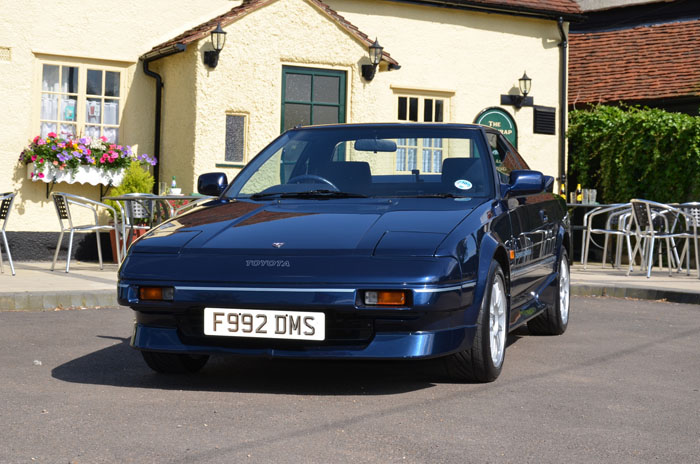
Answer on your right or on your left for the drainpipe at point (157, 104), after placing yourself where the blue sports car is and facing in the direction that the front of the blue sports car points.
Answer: on your right

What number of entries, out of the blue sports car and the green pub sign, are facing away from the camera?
0

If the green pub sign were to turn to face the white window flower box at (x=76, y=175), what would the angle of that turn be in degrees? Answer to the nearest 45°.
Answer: approximately 45° to its right

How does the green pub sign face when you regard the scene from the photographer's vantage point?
facing the viewer

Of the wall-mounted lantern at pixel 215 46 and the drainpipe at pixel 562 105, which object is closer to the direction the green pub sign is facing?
the wall-mounted lantern

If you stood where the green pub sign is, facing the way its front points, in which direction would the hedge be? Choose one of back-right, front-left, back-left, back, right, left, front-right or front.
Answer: left

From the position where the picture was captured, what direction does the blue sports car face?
facing the viewer and to the left of the viewer

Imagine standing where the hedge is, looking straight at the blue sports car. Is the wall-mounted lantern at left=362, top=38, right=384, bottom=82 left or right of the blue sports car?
right

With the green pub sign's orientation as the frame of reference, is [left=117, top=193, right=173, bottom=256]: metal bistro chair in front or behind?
in front

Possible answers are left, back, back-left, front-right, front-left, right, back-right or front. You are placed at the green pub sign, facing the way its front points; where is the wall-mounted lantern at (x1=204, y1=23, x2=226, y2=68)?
front-right
